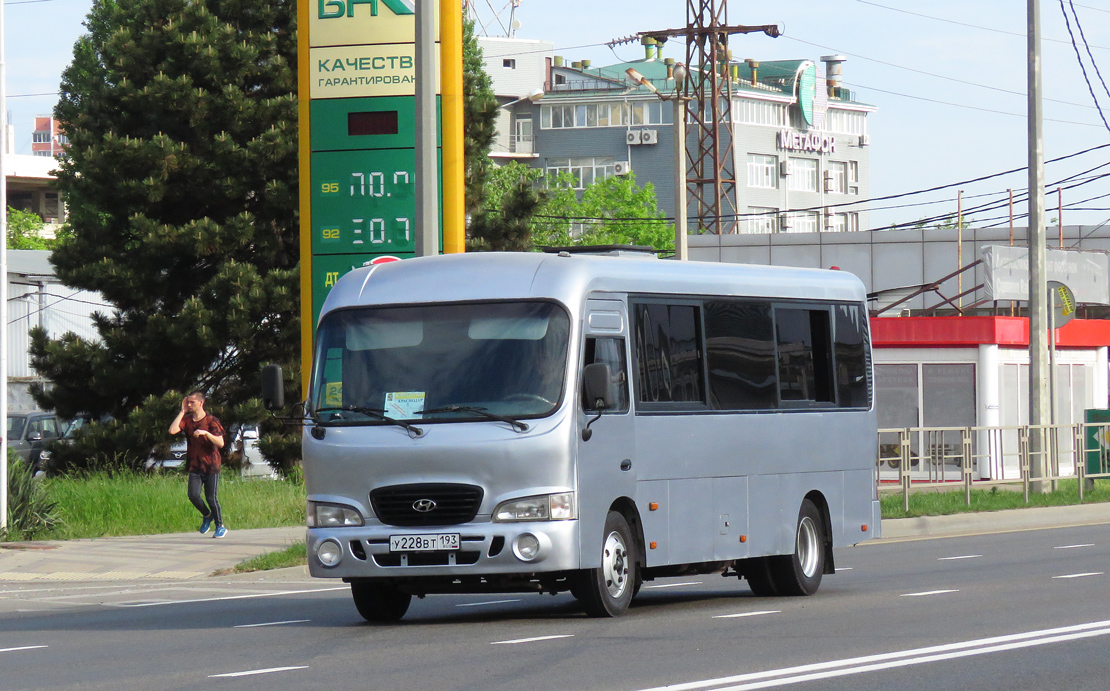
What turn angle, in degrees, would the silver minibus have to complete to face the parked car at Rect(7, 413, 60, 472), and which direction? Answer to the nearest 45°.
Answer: approximately 90° to its right

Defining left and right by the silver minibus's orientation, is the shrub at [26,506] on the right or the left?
on its right

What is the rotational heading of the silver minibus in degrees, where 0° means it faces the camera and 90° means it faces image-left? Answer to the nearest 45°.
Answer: approximately 45°

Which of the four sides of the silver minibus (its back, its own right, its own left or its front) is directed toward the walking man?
right

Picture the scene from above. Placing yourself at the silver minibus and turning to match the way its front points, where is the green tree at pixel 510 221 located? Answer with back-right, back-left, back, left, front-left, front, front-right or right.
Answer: back-right

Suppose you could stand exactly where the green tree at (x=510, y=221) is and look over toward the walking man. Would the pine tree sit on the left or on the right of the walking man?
right

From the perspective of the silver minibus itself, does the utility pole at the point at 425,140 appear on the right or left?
on its right

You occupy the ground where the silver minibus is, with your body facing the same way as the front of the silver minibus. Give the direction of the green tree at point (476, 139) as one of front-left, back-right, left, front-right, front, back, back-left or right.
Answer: back-right

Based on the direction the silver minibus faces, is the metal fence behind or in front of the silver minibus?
behind
